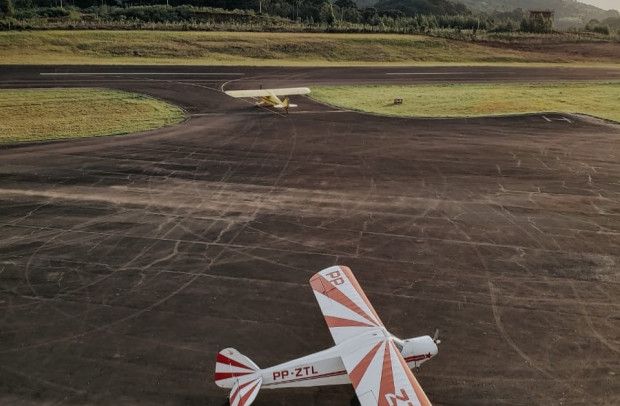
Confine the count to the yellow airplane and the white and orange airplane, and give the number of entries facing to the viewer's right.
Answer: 1

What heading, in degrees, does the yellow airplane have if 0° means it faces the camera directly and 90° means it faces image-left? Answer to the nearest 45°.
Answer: approximately 135°

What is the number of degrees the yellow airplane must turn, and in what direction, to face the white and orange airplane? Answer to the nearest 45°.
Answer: approximately 135° to its left

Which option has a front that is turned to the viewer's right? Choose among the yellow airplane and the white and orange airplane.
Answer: the white and orange airplane

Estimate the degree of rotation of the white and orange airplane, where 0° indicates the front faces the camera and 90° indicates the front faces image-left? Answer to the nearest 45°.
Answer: approximately 270°

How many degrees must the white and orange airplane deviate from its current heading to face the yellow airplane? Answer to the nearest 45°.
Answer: approximately 90° to its left
